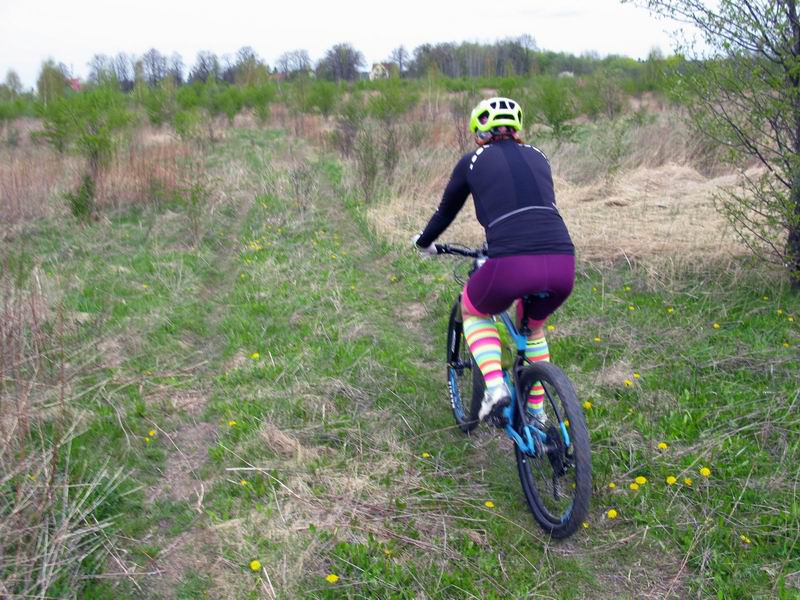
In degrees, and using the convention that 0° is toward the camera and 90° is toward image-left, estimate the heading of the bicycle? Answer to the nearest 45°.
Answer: approximately 135°

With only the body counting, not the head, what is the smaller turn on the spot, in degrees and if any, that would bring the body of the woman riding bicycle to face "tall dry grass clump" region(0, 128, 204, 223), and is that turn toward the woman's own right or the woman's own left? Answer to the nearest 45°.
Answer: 0° — they already face it

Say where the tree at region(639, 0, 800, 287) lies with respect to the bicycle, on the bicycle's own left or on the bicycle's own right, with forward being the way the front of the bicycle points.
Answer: on the bicycle's own right

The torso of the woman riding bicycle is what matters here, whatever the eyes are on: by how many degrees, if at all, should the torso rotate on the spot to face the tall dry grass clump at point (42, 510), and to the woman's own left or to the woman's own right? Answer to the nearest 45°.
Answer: approximately 90° to the woman's own left

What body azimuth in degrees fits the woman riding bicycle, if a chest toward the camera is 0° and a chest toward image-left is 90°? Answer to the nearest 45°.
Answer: approximately 135°

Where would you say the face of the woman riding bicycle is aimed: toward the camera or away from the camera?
away from the camera

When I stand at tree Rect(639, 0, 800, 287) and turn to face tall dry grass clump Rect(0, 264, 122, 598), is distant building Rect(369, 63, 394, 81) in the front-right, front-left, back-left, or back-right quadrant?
back-right
